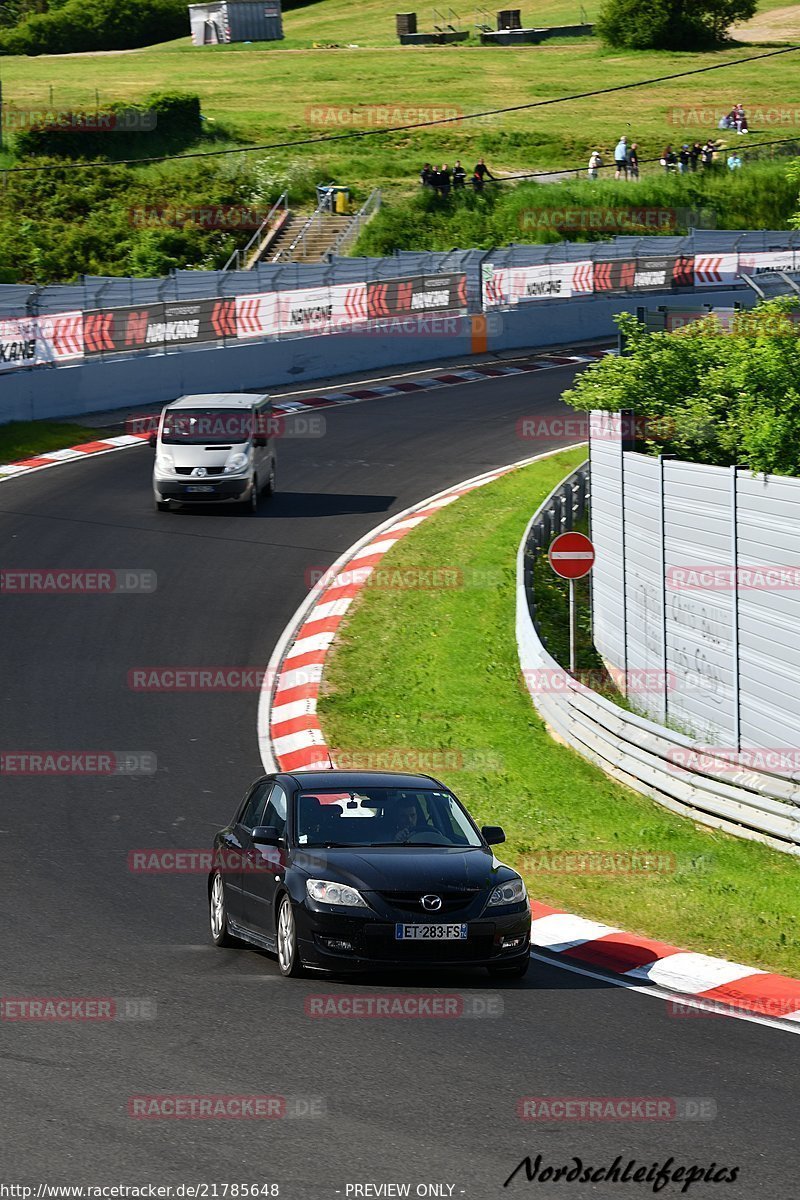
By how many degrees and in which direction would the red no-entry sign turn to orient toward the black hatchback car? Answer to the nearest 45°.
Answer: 0° — it already faces it

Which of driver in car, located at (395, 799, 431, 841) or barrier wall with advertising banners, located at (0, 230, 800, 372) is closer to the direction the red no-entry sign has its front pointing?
the driver in car

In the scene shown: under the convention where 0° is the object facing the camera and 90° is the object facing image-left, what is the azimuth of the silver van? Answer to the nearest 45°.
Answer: approximately 0°

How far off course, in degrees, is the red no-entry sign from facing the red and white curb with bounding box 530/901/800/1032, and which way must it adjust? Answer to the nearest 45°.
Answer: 0° — it already faces it

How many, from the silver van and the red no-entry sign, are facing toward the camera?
2

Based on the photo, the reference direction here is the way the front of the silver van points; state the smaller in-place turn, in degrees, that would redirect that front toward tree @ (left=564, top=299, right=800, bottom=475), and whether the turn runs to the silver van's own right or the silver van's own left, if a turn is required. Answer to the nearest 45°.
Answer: approximately 45° to the silver van's own left

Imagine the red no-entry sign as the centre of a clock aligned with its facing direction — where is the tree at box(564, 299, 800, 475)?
The tree is roughly at 7 o'clock from the red no-entry sign.

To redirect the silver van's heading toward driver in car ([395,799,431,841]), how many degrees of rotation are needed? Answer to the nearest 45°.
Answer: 0° — it already faces them
